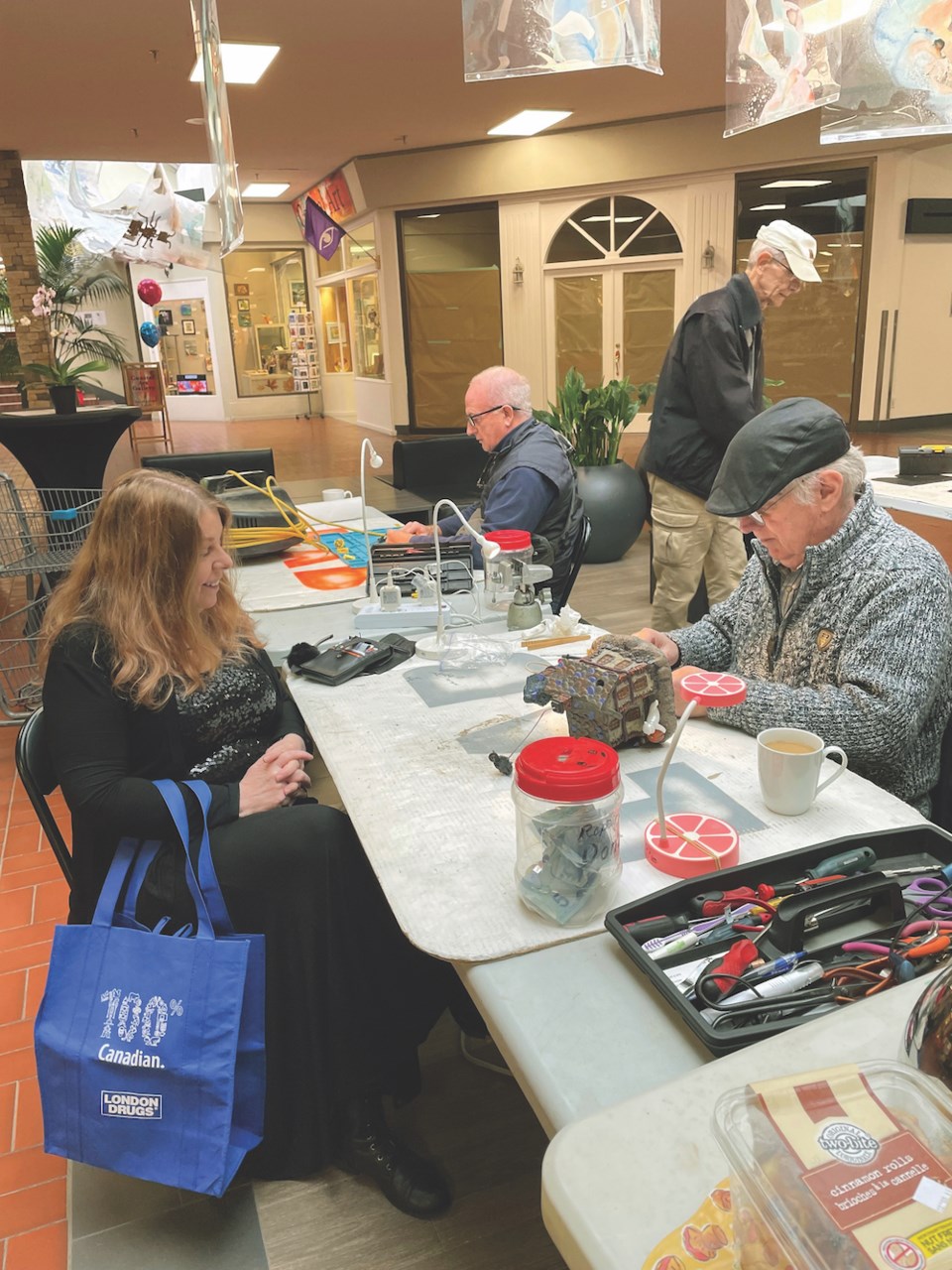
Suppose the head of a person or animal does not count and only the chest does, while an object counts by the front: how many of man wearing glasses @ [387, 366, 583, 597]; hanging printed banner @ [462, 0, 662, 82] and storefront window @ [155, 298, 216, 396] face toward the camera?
2

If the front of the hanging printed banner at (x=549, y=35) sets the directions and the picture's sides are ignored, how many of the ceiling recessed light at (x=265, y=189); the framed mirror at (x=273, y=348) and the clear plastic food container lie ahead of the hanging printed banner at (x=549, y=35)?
1

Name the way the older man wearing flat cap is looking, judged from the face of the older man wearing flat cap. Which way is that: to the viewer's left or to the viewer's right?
to the viewer's left

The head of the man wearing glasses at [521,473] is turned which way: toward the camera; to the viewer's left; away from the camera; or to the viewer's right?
to the viewer's left

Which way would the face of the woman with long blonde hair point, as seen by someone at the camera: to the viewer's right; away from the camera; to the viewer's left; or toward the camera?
to the viewer's right

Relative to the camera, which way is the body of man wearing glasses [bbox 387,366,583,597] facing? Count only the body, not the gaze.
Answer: to the viewer's left

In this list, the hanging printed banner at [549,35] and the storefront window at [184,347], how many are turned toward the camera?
2

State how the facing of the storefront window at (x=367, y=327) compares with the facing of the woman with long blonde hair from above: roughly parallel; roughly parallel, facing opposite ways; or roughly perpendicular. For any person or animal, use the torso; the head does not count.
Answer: roughly perpendicular

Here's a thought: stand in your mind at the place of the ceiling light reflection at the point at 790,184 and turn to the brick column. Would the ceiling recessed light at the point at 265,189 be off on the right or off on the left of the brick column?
right

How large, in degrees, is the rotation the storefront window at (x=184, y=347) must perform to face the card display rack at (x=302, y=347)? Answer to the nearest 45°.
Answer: approximately 45° to its left

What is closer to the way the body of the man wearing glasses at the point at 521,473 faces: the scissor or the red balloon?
the red balloon

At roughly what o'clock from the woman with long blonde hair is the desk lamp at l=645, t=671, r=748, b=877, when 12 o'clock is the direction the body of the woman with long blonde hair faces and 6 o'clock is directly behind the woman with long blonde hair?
The desk lamp is roughly at 12 o'clock from the woman with long blonde hair.

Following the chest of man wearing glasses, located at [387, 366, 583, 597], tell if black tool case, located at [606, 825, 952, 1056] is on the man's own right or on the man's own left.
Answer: on the man's own left

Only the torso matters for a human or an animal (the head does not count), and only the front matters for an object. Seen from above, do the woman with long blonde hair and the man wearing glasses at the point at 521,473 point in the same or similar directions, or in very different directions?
very different directions

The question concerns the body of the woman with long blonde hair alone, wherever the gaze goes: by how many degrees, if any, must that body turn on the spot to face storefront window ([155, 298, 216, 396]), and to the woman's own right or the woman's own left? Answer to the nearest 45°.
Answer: approximately 135° to the woman's own left

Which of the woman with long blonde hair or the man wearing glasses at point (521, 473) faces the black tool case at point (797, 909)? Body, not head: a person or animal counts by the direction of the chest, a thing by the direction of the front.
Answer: the woman with long blonde hair
